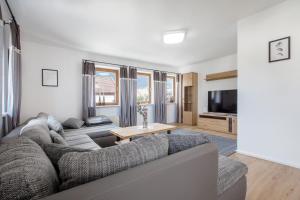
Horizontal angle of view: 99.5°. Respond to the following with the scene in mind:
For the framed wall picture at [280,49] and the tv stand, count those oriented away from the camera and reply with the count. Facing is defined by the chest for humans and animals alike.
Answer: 0

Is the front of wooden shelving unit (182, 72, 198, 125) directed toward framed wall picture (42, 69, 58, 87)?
yes

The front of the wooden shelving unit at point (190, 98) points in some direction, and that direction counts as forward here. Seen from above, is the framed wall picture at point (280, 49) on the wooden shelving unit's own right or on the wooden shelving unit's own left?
on the wooden shelving unit's own left

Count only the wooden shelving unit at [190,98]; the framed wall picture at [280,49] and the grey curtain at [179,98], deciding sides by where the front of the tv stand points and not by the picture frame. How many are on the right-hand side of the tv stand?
2

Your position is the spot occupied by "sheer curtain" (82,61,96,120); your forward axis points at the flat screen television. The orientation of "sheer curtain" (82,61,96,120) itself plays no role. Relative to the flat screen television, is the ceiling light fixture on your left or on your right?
right

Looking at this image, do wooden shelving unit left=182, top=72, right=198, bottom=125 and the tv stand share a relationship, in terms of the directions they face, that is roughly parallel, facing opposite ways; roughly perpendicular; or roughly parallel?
roughly parallel

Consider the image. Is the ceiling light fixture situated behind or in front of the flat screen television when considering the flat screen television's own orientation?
in front

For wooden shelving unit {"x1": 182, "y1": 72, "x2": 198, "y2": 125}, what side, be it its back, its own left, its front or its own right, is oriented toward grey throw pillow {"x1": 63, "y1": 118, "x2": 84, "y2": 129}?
front

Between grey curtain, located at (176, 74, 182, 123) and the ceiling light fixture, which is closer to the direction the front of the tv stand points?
the ceiling light fixture

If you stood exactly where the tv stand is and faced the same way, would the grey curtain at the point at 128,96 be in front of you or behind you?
in front

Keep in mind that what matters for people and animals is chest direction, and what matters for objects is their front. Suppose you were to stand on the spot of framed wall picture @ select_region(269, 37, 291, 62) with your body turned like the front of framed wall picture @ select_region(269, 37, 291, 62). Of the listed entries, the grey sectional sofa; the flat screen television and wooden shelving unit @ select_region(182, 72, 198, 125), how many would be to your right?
2

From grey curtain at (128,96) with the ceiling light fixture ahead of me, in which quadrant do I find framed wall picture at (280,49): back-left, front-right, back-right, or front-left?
front-left

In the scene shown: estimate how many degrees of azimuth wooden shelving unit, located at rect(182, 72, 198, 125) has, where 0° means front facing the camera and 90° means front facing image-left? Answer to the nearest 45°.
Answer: approximately 45°

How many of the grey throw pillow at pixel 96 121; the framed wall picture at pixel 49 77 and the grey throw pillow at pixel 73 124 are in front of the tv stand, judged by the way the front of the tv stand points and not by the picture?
3

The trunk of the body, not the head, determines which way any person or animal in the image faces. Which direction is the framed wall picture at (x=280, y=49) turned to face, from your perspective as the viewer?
facing the viewer and to the left of the viewer

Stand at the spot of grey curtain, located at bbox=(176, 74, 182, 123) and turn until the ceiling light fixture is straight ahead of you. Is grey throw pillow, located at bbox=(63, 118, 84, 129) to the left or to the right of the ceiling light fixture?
right

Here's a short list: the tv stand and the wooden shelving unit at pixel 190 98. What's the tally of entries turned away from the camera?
0

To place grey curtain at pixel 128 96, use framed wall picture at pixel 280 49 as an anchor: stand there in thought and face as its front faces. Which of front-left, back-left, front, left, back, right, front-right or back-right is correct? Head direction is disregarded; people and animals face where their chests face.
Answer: front-right

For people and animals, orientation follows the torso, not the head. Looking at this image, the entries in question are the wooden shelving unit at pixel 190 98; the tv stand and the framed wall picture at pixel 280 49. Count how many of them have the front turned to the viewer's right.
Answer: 0

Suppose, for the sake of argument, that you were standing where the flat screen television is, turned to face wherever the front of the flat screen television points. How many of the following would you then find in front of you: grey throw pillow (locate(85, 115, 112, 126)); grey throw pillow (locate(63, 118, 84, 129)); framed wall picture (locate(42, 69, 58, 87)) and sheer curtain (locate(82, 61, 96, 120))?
4

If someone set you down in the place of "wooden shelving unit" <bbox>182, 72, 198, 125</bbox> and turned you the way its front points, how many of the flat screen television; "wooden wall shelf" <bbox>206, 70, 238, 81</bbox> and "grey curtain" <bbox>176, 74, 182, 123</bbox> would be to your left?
2
